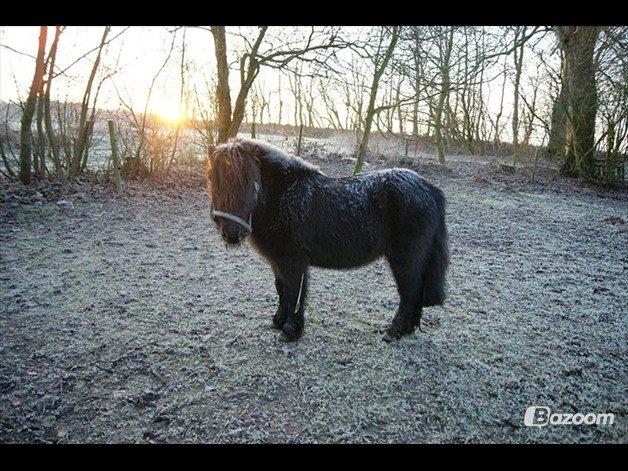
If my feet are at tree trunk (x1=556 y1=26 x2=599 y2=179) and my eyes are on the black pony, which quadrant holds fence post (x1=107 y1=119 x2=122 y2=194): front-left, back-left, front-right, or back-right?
front-right

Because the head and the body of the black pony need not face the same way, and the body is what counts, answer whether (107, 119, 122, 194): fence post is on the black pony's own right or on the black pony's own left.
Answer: on the black pony's own right

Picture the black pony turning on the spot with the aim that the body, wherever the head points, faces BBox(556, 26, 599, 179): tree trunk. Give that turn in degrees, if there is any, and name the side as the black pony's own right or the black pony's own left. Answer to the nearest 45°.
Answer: approximately 135° to the black pony's own right

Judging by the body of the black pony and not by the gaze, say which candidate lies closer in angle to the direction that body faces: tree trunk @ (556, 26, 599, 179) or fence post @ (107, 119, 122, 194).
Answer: the fence post

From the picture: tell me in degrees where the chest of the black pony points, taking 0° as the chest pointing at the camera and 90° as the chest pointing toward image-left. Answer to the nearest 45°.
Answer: approximately 90°
